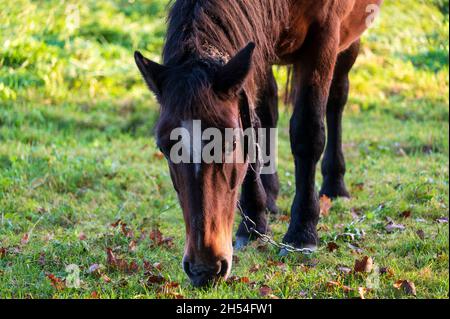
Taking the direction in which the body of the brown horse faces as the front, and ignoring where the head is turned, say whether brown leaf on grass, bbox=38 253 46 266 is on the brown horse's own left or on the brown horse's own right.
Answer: on the brown horse's own right

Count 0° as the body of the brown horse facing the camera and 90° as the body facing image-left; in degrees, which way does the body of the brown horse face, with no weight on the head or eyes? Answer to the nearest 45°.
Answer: approximately 45°

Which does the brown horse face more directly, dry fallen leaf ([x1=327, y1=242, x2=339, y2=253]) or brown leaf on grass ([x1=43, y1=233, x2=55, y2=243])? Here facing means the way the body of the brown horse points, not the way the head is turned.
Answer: the brown leaf on grass

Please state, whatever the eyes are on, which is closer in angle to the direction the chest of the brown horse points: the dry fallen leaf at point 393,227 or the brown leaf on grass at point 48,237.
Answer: the brown leaf on grass

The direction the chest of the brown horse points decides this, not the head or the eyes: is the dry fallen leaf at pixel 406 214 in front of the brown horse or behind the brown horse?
behind

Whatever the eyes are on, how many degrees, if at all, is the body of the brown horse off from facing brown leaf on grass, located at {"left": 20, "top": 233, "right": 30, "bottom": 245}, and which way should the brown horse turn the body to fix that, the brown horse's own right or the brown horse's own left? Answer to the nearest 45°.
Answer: approximately 90° to the brown horse's own right
